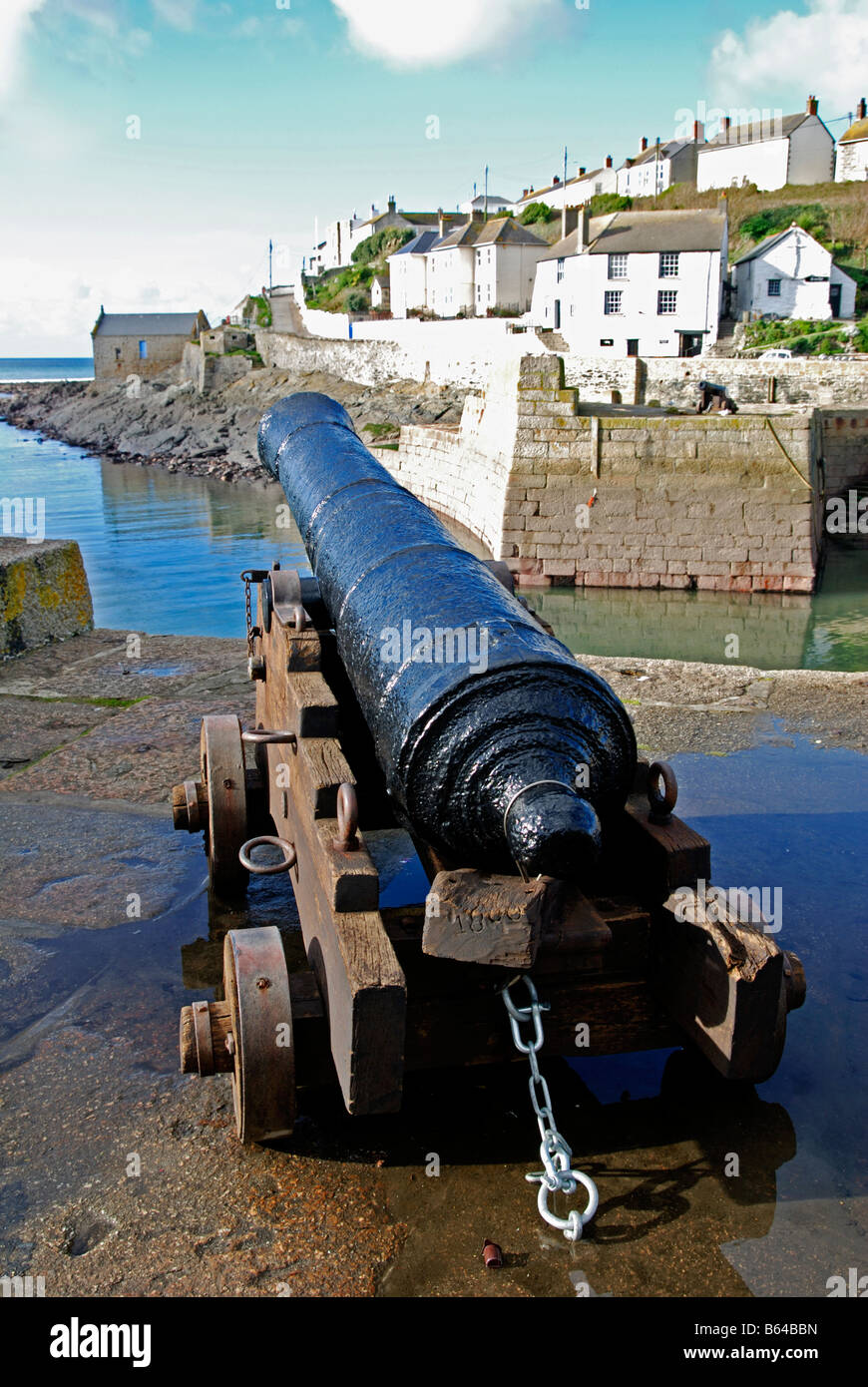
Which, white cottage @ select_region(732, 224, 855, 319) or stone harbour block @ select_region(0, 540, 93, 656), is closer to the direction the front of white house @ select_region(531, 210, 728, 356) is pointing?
the stone harbour block

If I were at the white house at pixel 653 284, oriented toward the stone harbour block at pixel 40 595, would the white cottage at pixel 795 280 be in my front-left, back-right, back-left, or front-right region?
back-left

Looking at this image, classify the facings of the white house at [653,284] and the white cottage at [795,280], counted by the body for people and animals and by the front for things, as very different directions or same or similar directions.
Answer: same or similar directions

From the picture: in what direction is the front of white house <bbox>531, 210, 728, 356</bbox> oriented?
toward the camera

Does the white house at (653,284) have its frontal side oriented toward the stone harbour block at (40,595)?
yes

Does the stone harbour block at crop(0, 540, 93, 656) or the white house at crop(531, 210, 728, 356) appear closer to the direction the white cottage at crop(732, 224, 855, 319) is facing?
the stone harbour block

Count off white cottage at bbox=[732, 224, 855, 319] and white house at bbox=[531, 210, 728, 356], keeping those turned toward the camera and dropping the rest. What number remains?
2

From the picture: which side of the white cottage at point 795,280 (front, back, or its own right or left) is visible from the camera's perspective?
front

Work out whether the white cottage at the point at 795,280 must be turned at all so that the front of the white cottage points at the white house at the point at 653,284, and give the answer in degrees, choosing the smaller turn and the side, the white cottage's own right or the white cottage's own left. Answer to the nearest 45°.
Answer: approximately 45° to the white cottage's own right

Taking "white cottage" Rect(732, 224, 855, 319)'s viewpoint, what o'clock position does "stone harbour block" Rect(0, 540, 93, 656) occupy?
The stone harbour block is roughly at 12 o'clock from the white cottage.

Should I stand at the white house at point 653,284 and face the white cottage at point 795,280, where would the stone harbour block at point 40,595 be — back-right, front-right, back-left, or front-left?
back-right

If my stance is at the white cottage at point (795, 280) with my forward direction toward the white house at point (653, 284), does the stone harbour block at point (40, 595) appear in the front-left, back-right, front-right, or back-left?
front-left

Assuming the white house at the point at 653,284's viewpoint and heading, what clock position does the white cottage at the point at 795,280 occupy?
The white cottage is roughly at 8 o'clock from the white house.
